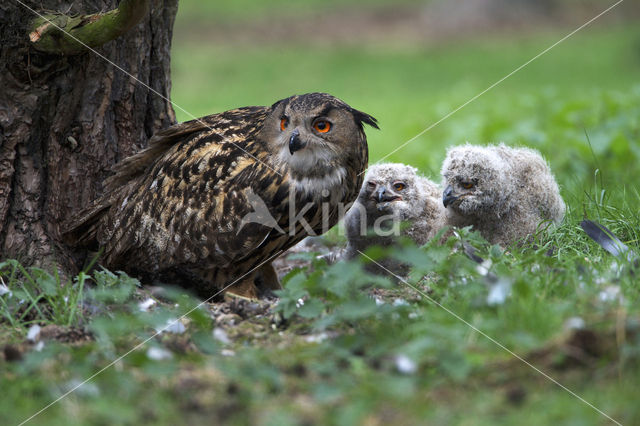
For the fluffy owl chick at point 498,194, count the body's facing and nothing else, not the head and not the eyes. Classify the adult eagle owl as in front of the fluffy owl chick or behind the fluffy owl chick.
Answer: in front

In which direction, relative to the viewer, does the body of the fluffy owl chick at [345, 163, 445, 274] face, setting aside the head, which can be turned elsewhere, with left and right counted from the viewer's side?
facing the viewer and to the left of the viewer

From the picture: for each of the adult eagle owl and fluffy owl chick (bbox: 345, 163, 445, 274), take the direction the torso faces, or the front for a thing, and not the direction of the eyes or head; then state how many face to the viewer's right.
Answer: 1

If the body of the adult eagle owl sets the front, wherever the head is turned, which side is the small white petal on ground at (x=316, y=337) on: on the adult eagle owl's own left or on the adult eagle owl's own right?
on the adult eagle owl's own right

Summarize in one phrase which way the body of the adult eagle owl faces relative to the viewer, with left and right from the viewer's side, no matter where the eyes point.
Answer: facing to the right of the viewer

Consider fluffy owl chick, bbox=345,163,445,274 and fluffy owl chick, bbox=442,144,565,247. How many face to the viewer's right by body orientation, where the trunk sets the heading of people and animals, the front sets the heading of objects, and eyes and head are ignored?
0

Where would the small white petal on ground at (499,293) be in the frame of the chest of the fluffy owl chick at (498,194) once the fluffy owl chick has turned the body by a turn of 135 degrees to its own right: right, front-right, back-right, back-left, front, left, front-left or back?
back-right

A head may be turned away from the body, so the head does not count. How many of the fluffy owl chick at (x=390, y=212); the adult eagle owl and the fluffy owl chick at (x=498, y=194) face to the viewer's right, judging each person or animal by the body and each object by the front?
1

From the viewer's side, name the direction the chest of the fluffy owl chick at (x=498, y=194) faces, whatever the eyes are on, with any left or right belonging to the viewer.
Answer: facing to the left of the viewer

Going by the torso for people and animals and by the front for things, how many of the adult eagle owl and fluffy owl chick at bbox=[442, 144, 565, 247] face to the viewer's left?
1
